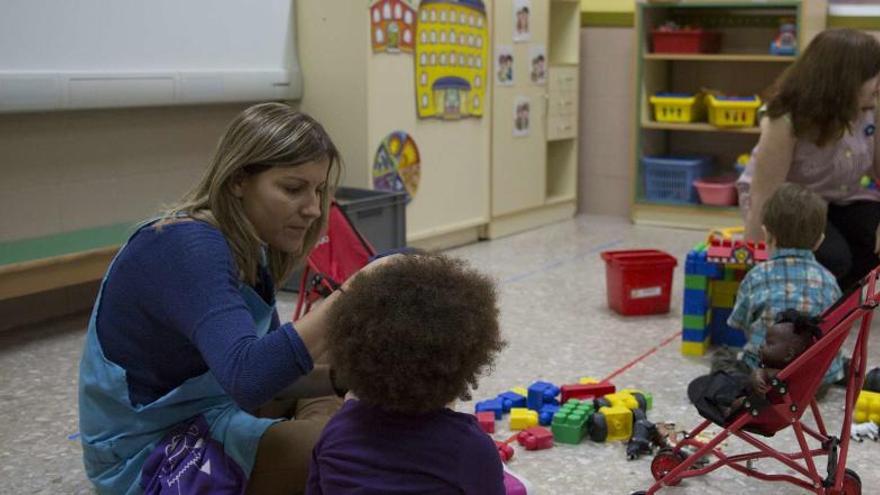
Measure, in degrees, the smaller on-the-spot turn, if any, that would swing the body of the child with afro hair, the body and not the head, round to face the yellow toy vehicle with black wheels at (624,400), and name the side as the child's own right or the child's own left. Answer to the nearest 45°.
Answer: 0° — they already face it

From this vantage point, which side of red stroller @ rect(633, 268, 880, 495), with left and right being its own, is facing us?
left

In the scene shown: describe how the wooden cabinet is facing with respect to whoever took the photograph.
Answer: facing the viewer and to the right of the viewer

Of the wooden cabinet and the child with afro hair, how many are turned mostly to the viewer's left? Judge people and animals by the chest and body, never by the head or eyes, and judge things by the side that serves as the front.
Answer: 0

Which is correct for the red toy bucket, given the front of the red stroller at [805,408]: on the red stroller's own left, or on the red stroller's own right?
on the red stroller's own right

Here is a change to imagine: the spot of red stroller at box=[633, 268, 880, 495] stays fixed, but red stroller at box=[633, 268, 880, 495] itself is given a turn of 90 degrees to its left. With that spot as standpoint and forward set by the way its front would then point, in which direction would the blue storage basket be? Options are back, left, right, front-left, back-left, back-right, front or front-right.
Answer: back

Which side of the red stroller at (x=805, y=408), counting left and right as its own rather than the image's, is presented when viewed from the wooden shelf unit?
right

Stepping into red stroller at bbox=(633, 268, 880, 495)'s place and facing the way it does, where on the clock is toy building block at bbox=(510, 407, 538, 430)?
The toy building block is roughly at 1 o'clock from the red stroller.

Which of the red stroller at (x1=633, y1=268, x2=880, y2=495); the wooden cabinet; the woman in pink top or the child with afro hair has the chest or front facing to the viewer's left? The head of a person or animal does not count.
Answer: the red stroller

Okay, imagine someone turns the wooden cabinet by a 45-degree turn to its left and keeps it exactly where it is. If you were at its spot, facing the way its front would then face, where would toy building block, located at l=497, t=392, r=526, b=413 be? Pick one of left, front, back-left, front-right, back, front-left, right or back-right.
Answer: right
